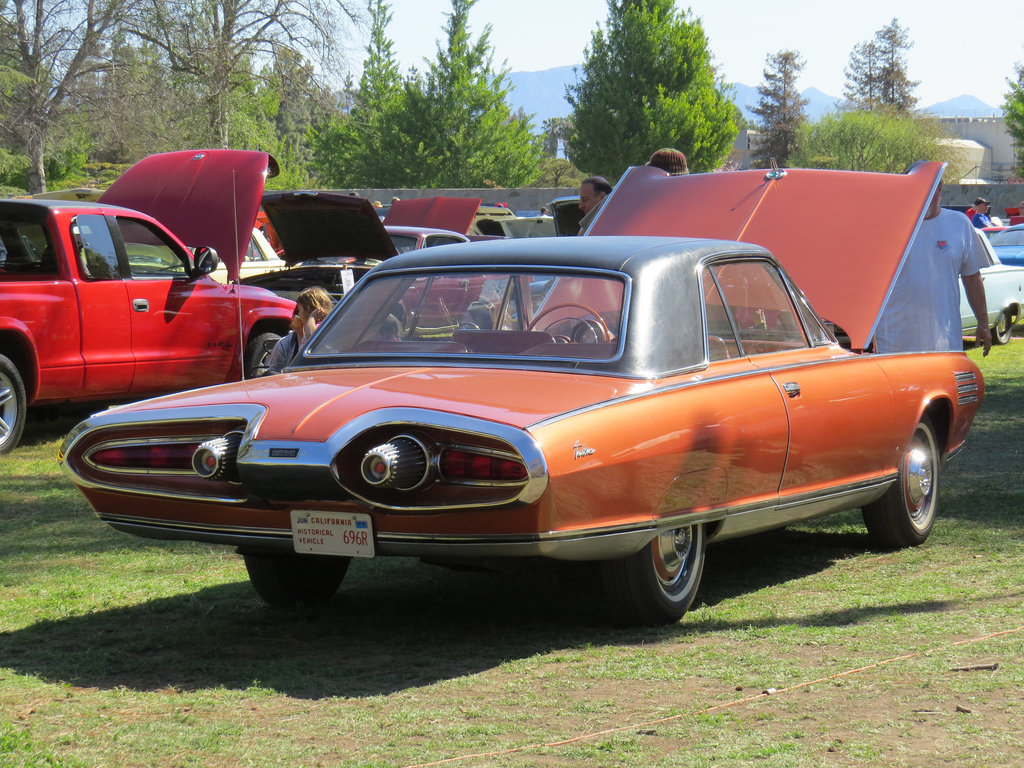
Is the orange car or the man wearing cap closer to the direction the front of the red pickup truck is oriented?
the man wearing cap

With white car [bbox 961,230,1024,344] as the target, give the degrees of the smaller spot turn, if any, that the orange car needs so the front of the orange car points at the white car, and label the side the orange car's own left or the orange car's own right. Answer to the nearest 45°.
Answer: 0° — it already faces it

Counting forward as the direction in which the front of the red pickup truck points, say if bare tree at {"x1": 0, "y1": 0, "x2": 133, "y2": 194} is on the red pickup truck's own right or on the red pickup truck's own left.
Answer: on the red pickup truck's own left

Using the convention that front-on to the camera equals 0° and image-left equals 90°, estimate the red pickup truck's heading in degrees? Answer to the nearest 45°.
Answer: approximately 225°

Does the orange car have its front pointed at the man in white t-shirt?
yes

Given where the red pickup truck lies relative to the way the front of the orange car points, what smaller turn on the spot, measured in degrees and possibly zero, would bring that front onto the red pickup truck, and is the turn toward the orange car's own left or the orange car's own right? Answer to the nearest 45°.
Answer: approximately 90° to the orange car's own left

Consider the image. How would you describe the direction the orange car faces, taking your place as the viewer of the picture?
facing away from the viewer and to the right of the viewer
